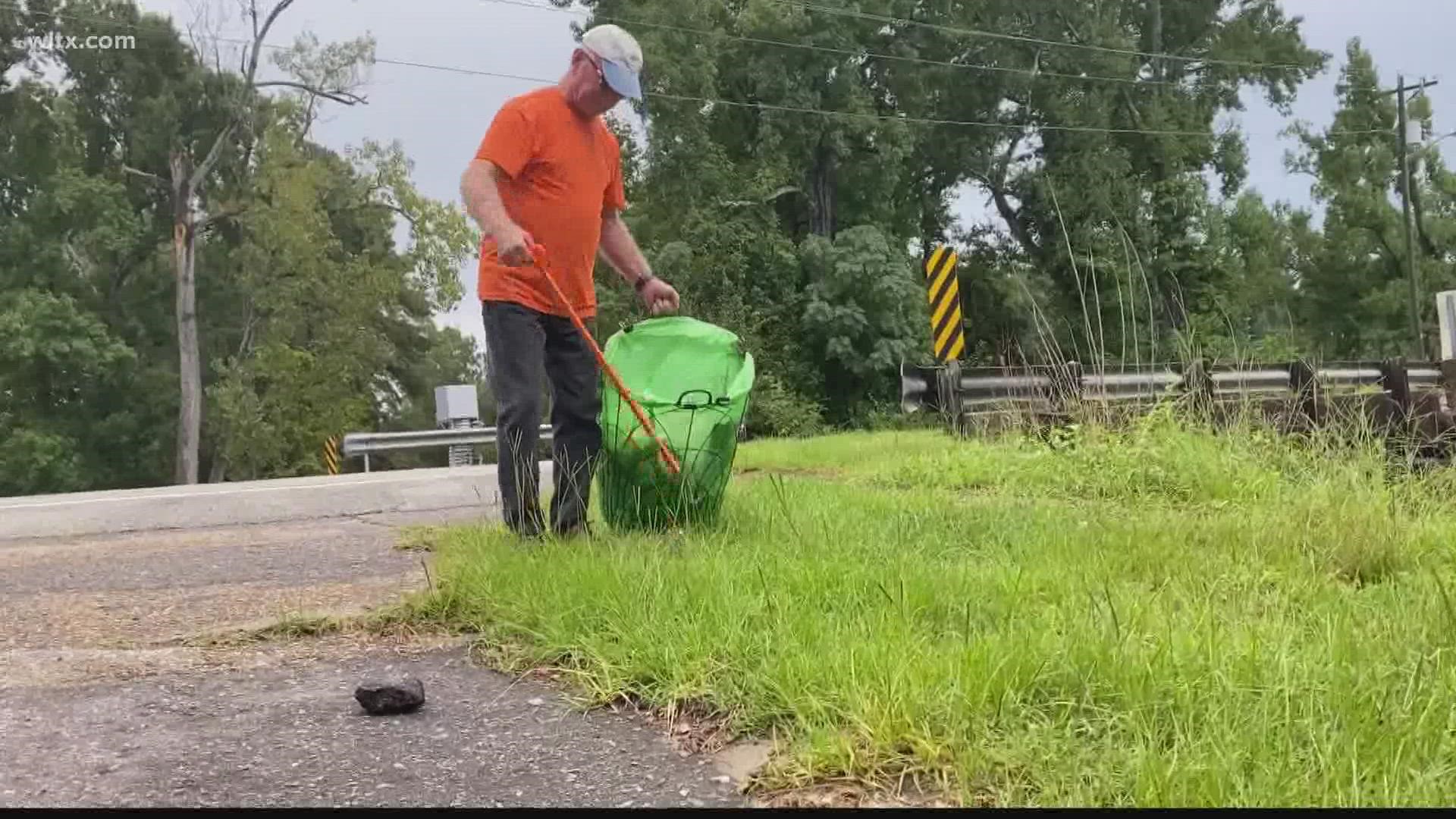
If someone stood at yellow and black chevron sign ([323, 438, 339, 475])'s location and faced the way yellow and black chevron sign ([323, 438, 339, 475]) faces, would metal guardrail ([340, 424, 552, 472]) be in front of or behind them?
behind

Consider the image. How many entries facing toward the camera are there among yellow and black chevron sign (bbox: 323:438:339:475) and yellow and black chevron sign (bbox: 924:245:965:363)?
2

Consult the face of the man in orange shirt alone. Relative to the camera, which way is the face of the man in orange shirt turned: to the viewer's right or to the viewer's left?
to the viewer's right

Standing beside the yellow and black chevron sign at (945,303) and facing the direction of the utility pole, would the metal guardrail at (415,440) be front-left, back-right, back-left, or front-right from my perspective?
back-left

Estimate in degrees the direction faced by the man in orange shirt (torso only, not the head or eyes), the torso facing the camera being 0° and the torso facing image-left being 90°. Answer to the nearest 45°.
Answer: approximately 315°

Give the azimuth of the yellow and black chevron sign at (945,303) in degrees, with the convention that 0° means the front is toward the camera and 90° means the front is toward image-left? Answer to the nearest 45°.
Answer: approximately 0°

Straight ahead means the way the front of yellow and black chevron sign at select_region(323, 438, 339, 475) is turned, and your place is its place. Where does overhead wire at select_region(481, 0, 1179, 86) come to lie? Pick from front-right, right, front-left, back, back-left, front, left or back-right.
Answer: left

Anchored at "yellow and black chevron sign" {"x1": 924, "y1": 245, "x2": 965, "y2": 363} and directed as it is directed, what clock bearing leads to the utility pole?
The utility pole is roughly at 7 o'clock from the yellow and black chevron sign.

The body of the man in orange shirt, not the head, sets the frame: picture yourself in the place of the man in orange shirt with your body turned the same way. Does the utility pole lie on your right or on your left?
on your left

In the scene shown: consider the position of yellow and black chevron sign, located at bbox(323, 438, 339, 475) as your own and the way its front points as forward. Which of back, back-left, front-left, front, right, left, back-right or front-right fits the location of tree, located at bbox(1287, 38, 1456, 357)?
left
